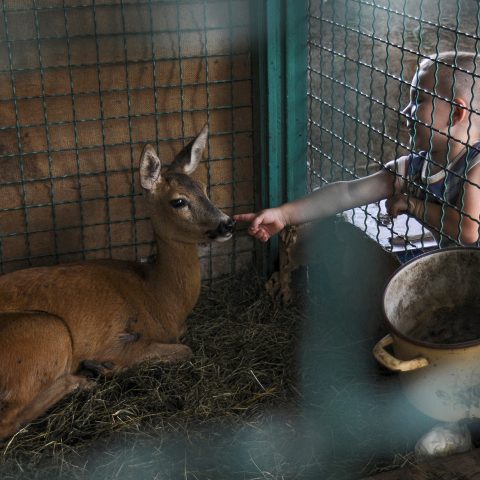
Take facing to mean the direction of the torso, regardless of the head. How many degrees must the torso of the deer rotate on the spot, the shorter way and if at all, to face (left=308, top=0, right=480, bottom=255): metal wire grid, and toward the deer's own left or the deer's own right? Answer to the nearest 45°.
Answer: approximately 45° to the deer's own left

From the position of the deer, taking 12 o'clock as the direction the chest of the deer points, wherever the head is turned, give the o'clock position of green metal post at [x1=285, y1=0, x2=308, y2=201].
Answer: The green metal post is roughly at 11 o'clock from the deer.

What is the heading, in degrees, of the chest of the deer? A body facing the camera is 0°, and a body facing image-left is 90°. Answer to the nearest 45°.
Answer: approximately 270°

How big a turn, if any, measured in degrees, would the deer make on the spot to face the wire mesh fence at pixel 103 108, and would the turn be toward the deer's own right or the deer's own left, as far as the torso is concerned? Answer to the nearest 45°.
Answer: approximately 90° to the deer's own left

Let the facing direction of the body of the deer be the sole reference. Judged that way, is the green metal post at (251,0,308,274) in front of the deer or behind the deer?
in front
